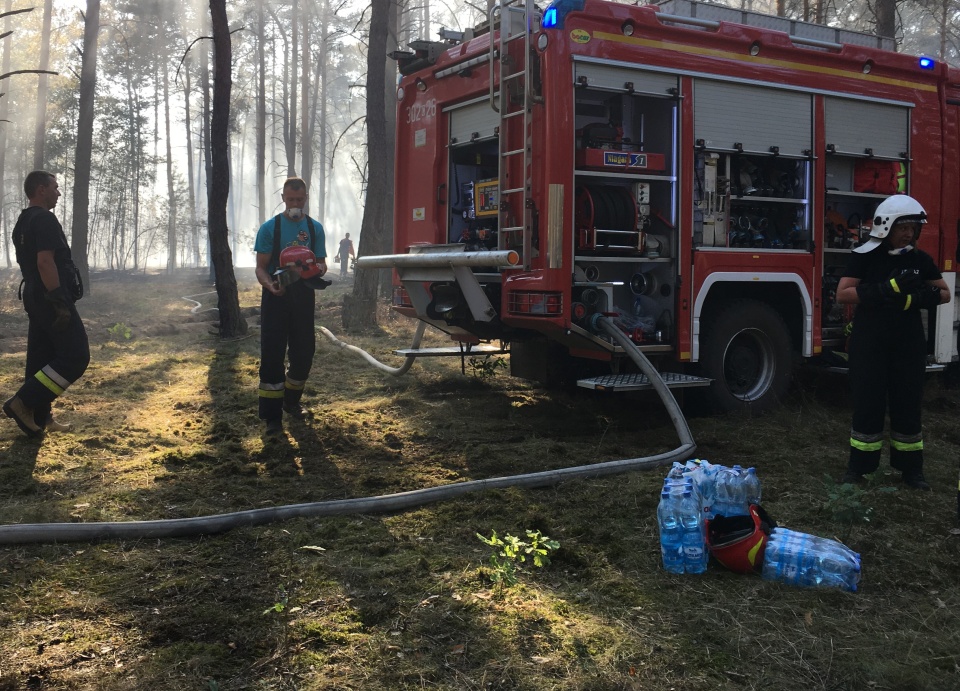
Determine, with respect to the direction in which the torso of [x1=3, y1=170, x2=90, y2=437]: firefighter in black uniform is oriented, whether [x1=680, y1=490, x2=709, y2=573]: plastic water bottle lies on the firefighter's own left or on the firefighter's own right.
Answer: on the firefighter's own right

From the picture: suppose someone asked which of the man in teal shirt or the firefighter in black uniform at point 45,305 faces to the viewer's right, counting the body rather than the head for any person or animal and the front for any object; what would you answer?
the firefighter in black uniform

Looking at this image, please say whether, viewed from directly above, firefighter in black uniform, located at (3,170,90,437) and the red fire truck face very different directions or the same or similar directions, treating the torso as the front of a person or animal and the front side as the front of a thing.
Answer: same or similar directions

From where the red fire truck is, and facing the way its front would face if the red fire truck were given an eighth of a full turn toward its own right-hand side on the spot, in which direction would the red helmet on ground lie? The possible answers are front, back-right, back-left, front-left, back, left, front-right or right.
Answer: right

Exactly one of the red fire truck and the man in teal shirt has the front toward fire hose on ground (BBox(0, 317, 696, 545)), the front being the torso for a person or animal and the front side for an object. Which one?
the man in teal shirt

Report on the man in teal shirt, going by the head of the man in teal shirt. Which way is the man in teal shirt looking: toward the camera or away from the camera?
toward the camera

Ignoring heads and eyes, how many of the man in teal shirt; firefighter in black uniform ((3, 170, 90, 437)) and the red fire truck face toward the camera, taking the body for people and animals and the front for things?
1

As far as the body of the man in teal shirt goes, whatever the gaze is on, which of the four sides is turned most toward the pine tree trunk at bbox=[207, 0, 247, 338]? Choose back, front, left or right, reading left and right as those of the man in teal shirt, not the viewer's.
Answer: back

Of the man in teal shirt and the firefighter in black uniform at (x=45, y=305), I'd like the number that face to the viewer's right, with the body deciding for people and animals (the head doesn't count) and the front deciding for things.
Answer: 1

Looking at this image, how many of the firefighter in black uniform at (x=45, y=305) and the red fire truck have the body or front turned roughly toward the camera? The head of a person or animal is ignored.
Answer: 0

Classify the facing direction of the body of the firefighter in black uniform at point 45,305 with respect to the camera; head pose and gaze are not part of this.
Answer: to the viewer's right

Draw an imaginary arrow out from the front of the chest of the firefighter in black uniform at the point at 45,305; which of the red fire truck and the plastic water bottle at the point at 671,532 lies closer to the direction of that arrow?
the red fire truck

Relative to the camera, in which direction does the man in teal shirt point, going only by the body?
toward the camera

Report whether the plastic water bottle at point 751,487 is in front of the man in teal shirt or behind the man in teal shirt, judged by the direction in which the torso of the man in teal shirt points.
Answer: in front

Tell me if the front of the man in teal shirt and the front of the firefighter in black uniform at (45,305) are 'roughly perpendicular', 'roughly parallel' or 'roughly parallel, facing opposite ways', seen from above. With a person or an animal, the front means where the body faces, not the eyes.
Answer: roughly perpendicular

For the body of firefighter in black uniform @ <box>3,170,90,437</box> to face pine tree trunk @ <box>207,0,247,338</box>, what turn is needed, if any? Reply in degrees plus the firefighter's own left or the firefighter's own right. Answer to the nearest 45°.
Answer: approximately 90° to the firefighter's own left
